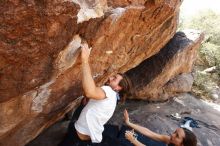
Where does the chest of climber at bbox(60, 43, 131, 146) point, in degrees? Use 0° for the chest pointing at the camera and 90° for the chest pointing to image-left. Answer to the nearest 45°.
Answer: approximately 90°

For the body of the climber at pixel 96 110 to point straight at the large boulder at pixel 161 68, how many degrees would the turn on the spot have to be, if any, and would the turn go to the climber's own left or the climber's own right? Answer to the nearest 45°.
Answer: approximately 135° to the climber's own right
